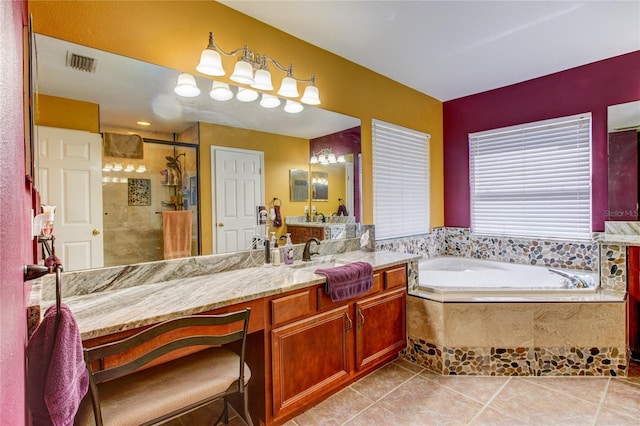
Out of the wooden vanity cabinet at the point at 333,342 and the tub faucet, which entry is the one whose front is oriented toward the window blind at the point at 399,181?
the tub faucet

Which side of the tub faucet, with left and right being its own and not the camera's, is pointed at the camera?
left

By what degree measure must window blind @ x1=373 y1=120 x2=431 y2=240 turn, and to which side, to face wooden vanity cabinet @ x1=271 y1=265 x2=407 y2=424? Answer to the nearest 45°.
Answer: approximately 45° to its right

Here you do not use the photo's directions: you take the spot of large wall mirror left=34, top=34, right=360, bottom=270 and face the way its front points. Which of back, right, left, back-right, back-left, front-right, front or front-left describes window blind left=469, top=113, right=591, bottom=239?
front-left

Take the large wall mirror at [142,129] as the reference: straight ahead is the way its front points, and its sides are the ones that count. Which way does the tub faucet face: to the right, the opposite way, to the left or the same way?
the opposite way

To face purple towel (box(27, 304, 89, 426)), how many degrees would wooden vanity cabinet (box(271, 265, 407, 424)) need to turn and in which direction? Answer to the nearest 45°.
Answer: approximately 90° to its right

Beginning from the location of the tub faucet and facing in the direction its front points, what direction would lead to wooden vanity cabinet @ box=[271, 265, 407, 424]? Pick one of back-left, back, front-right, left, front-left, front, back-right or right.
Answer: front-left

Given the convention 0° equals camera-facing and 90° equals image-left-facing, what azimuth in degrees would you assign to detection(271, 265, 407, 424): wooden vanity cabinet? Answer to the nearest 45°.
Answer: approximately 315°

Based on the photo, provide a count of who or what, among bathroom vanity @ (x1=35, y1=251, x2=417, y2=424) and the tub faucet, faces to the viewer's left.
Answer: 1

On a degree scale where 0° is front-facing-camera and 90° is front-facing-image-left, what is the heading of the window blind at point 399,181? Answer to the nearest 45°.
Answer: approximately 315°

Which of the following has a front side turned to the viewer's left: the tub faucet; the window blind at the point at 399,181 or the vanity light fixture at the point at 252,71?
the tub faucet
